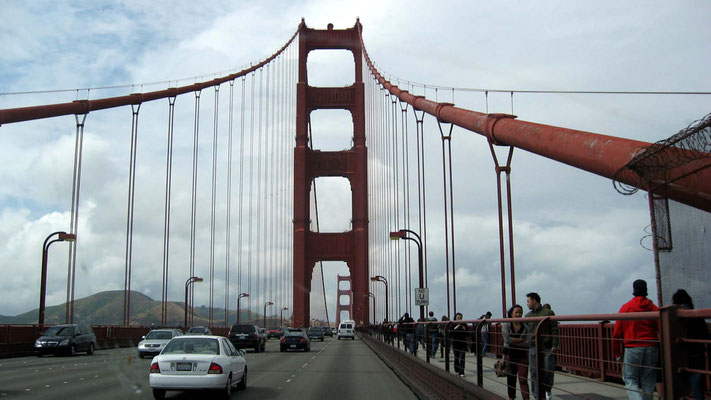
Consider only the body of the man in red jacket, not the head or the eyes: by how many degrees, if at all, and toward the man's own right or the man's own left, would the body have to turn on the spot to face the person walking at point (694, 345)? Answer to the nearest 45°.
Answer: approximately 135° to the man's own right

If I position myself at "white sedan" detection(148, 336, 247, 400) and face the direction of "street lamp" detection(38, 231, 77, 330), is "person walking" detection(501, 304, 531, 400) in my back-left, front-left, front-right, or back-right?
back-right

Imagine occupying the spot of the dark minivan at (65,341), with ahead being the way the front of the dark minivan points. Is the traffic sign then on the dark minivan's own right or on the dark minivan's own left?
on the dark minivan's own left

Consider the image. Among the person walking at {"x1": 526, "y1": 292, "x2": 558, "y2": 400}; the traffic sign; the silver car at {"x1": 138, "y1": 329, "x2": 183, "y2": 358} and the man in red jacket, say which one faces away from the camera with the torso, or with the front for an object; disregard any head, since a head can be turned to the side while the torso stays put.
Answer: the man in red jacket

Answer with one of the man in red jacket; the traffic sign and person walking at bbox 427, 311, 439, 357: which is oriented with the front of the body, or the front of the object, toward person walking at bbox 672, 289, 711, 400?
the traffic sign

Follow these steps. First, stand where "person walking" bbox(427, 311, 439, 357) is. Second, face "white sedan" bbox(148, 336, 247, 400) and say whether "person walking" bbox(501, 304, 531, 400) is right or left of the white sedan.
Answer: left

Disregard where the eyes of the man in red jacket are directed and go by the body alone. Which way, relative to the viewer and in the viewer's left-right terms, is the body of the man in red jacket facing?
facing away from the viewer
